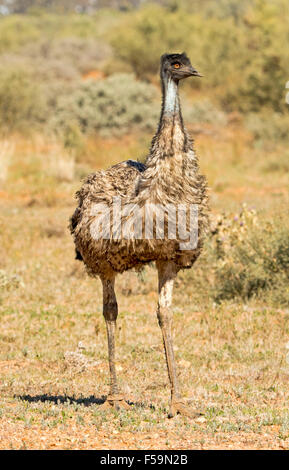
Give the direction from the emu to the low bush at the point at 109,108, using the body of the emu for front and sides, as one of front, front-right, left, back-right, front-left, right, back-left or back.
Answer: back-left

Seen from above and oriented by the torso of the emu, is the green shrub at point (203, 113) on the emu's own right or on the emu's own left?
on the emu's own left

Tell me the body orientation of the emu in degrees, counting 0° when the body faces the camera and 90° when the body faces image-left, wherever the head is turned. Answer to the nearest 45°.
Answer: approximately 315°

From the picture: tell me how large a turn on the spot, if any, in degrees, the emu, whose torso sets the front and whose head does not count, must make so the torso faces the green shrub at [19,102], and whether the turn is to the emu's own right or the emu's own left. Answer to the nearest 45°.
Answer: approximately 135° to the emu's own left

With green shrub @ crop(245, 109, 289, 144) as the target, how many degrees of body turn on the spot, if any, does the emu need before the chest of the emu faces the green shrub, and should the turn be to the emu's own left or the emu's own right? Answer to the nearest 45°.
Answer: approximately 135° to the emu's own left

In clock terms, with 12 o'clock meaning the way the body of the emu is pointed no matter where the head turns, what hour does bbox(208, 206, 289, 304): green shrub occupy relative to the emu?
The green shrub is roughly at 8 o'clock from the emu.
